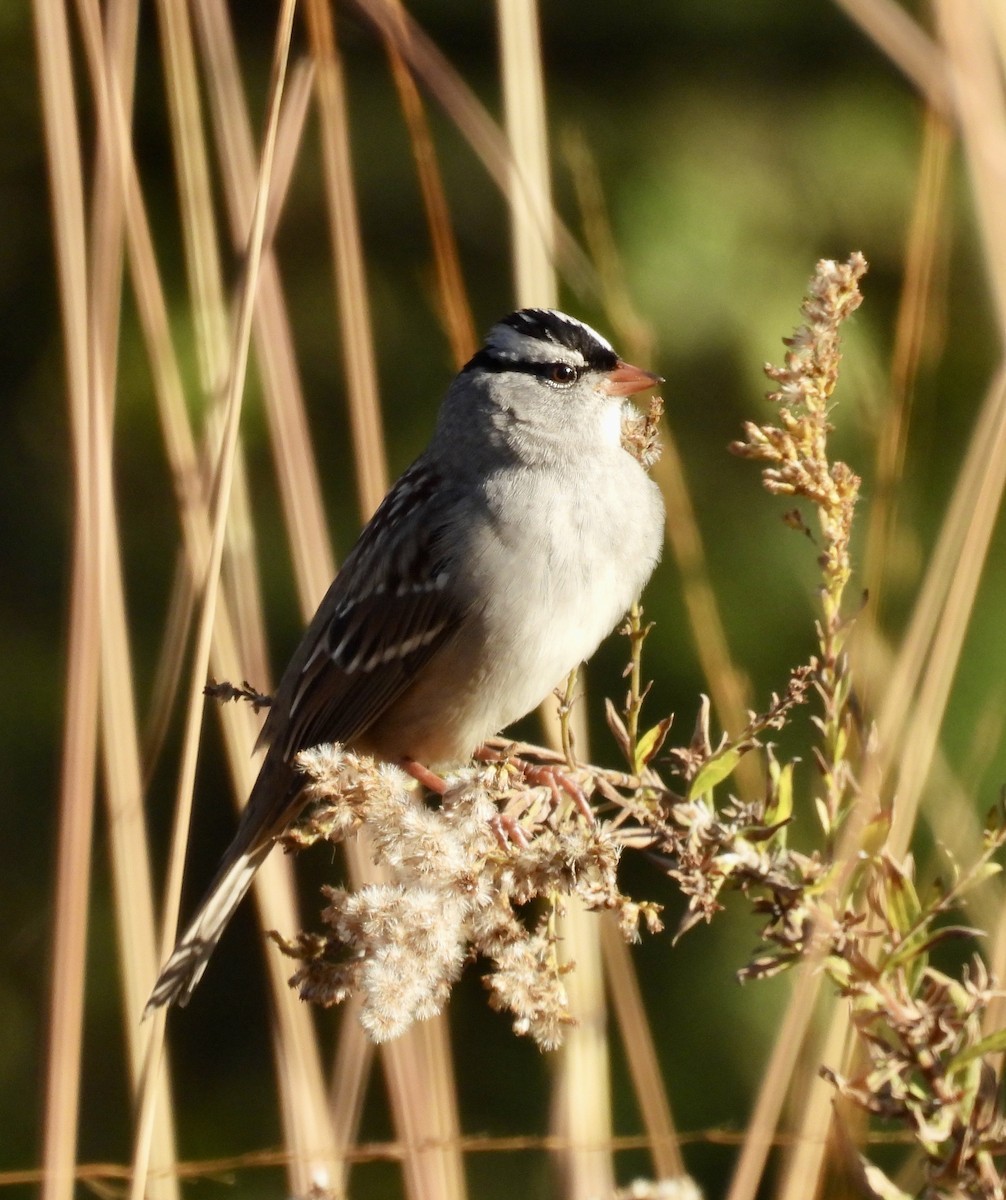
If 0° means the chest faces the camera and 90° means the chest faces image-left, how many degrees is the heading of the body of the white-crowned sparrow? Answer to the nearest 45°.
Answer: approximately 270°

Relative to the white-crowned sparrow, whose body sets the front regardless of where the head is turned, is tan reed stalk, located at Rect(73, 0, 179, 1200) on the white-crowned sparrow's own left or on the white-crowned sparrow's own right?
on the white-crowned sparrow's own right

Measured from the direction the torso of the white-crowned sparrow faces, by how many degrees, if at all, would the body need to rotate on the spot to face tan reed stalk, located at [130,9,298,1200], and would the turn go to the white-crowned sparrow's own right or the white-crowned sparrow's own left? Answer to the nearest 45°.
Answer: approximately 90° to the white-crowned sparrow's own right
